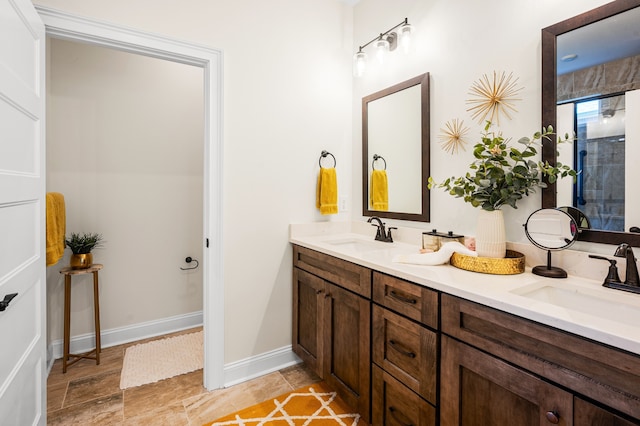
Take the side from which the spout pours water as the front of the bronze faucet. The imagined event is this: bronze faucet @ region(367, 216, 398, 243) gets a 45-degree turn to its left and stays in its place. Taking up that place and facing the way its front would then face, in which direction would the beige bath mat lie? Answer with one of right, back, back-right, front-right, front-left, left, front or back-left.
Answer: right

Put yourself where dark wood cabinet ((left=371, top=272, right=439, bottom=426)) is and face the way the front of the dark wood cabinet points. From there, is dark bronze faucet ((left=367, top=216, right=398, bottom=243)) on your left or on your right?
on your right

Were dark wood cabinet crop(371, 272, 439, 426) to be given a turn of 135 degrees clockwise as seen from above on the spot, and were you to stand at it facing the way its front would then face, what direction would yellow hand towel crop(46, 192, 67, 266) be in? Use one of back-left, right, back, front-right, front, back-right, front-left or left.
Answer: left

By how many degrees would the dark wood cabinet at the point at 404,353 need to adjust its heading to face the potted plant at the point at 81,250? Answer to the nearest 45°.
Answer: approximately 45° to its right

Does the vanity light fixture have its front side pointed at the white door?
yes

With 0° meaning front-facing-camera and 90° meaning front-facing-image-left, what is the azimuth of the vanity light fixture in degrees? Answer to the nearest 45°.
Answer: approximately 45°

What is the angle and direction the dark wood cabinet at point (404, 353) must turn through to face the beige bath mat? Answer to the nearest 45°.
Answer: approximately 45° to its right

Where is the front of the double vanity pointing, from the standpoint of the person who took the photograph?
facing the viewer and to the left of the viewer

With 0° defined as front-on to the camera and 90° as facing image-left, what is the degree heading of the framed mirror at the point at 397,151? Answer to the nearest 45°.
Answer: approximately 45°
